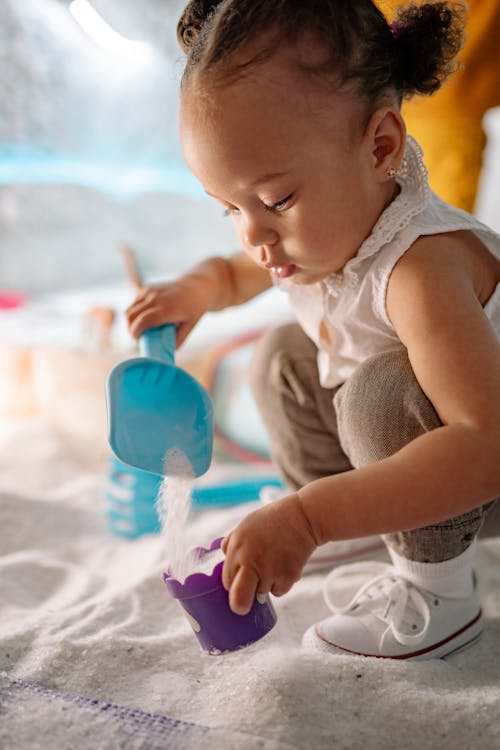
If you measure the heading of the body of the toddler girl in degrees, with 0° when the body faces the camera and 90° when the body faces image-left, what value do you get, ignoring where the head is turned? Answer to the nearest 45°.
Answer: approximately 45°
